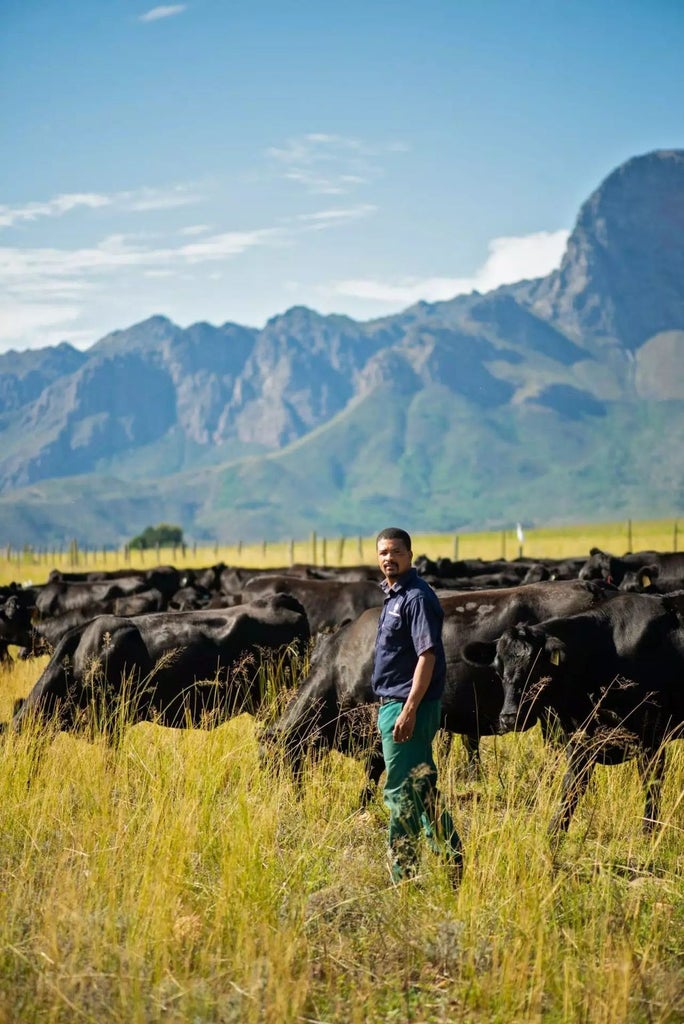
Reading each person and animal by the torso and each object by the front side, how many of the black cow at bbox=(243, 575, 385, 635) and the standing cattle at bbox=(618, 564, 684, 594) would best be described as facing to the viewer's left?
2

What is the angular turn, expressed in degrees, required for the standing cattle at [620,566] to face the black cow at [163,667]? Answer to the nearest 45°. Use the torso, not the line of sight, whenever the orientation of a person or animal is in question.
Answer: approximately 90° to its left

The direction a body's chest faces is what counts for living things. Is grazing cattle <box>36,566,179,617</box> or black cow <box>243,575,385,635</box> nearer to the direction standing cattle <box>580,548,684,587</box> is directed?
the grazing cattle

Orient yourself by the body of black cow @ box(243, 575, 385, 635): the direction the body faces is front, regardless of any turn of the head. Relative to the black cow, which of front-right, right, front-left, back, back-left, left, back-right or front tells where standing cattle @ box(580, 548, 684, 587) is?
back-right

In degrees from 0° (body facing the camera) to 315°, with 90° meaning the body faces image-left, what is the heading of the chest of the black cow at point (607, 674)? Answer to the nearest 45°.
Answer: approximately 45°

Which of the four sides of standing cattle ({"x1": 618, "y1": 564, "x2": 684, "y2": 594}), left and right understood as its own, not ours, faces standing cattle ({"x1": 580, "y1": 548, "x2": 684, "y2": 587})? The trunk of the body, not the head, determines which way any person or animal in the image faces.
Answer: right

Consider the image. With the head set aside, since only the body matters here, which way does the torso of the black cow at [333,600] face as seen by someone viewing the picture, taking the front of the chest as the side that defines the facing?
to the viewer's left

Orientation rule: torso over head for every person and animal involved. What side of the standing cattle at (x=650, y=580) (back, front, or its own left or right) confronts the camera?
left

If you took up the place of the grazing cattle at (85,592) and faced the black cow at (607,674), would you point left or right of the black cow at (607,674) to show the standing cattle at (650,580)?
left

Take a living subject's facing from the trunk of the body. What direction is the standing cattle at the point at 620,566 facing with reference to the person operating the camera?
facing to the left of the viewer

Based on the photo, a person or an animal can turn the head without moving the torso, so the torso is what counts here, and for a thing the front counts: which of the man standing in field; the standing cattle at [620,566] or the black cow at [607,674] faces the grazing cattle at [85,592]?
the standing cattle at [620,566]

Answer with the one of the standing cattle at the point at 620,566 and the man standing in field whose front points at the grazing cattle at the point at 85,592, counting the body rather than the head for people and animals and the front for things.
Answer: the standing cattle at the point at 620,566

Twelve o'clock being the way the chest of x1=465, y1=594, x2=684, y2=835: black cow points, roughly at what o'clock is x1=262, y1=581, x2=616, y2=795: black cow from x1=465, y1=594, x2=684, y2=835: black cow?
x1=262, y1=581, x2=616, y2=795: black cow is roughly at 2 o'clock from x1=465, y1=594, x2=684, y2=835: black cow.
